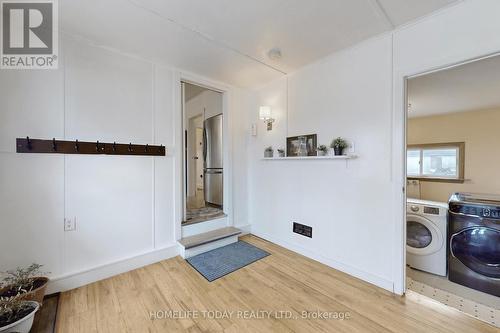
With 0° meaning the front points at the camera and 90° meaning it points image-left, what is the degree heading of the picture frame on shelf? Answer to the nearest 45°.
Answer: approximately 45°

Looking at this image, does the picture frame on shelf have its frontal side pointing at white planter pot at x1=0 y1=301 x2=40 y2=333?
yes

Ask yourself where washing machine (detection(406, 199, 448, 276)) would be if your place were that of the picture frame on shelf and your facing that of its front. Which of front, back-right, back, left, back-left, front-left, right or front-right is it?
back-left

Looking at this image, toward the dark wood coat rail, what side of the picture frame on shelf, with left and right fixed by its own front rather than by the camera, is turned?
front

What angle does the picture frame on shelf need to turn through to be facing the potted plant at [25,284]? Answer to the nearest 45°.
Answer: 0° — it already faces it

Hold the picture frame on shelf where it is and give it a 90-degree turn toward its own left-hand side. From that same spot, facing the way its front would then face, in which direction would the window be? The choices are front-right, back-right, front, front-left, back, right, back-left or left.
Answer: left

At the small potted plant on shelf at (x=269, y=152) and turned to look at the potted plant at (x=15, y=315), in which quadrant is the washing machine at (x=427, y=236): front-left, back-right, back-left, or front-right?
back-left

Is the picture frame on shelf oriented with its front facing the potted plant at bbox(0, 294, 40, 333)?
yes

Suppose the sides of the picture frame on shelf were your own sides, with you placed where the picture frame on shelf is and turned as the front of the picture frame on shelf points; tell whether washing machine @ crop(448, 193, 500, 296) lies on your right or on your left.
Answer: on your left

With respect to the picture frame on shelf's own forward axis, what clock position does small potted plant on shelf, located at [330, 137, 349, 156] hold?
The small potted plant on shelf is roughly at 9 o'clock from the picture frame on shelf.
